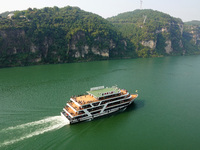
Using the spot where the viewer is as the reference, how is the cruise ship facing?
facing away from the viewer and to the right of the viewer
